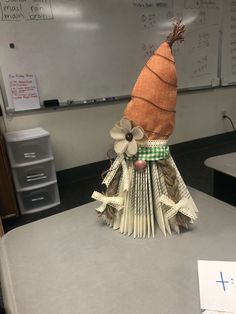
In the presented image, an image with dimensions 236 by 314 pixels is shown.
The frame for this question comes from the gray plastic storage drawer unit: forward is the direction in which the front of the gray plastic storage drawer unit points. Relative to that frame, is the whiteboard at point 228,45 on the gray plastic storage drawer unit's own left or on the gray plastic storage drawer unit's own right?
on the gray plastic storage drawer unit's own left

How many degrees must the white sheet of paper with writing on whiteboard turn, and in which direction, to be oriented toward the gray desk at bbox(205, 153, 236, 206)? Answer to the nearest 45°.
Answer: approximately 45° to its left

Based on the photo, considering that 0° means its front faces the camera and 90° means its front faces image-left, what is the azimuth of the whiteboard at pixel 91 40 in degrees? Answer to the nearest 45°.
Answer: approximately 0°

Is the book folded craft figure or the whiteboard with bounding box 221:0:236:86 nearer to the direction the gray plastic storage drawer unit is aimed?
the book folded craft figure

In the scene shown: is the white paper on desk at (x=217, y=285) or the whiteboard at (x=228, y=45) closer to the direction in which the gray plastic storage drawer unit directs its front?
the white paper on desk

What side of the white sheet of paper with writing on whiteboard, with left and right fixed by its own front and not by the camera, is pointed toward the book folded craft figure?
front

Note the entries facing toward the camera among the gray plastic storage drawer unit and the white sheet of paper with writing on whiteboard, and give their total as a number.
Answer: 2

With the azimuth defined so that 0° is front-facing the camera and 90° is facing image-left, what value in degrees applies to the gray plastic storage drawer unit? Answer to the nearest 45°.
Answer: approximately 0°

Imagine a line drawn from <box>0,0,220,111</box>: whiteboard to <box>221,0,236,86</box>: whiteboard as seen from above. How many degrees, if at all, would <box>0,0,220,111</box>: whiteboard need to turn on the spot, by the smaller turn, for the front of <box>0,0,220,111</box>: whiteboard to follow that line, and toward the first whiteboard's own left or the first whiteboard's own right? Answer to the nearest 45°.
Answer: approximately 135° to the first whiteboard's own left

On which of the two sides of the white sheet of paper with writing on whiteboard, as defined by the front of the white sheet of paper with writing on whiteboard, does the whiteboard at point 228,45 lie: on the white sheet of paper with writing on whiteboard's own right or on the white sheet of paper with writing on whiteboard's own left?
on the white sheet of paper with writing on whiteboard's own left
